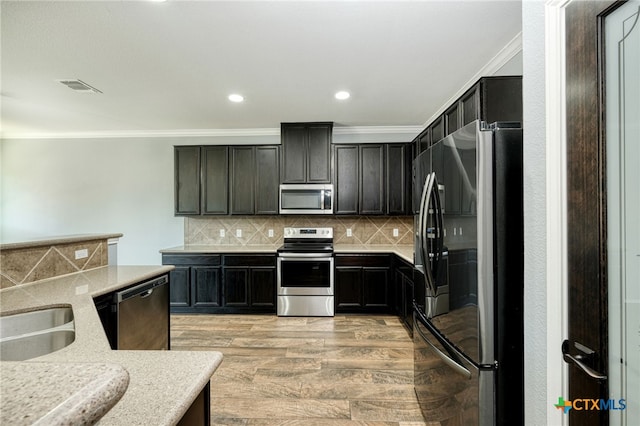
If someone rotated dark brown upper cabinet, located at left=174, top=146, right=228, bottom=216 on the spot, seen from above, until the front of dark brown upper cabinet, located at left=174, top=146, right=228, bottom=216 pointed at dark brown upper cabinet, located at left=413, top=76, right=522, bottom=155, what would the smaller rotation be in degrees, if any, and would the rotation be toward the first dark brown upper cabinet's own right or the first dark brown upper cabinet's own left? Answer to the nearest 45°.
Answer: approximately 45° to the first dark brown upper cabinet's own left

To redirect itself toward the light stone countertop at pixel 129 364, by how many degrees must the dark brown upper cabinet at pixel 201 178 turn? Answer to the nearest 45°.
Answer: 0° — it already faces it

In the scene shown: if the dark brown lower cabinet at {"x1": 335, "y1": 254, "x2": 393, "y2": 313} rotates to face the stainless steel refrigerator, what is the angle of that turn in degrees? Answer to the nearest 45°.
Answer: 0° — it already faces it

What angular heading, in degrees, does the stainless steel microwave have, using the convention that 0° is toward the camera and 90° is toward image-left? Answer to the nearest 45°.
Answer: approximately 0°

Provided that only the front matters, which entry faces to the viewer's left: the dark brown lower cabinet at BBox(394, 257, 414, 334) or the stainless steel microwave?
the dark brown lower cabinet

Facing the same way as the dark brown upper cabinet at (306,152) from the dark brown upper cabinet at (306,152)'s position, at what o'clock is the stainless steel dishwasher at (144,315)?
The stainless steel dishwasher is roughly at 1 o'clock from the dark brown upper cabinet.

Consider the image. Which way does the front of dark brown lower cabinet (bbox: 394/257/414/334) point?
to the viewer's left

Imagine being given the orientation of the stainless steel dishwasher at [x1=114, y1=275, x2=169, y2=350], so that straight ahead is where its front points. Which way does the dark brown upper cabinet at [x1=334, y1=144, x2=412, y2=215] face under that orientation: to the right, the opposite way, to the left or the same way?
to the right
